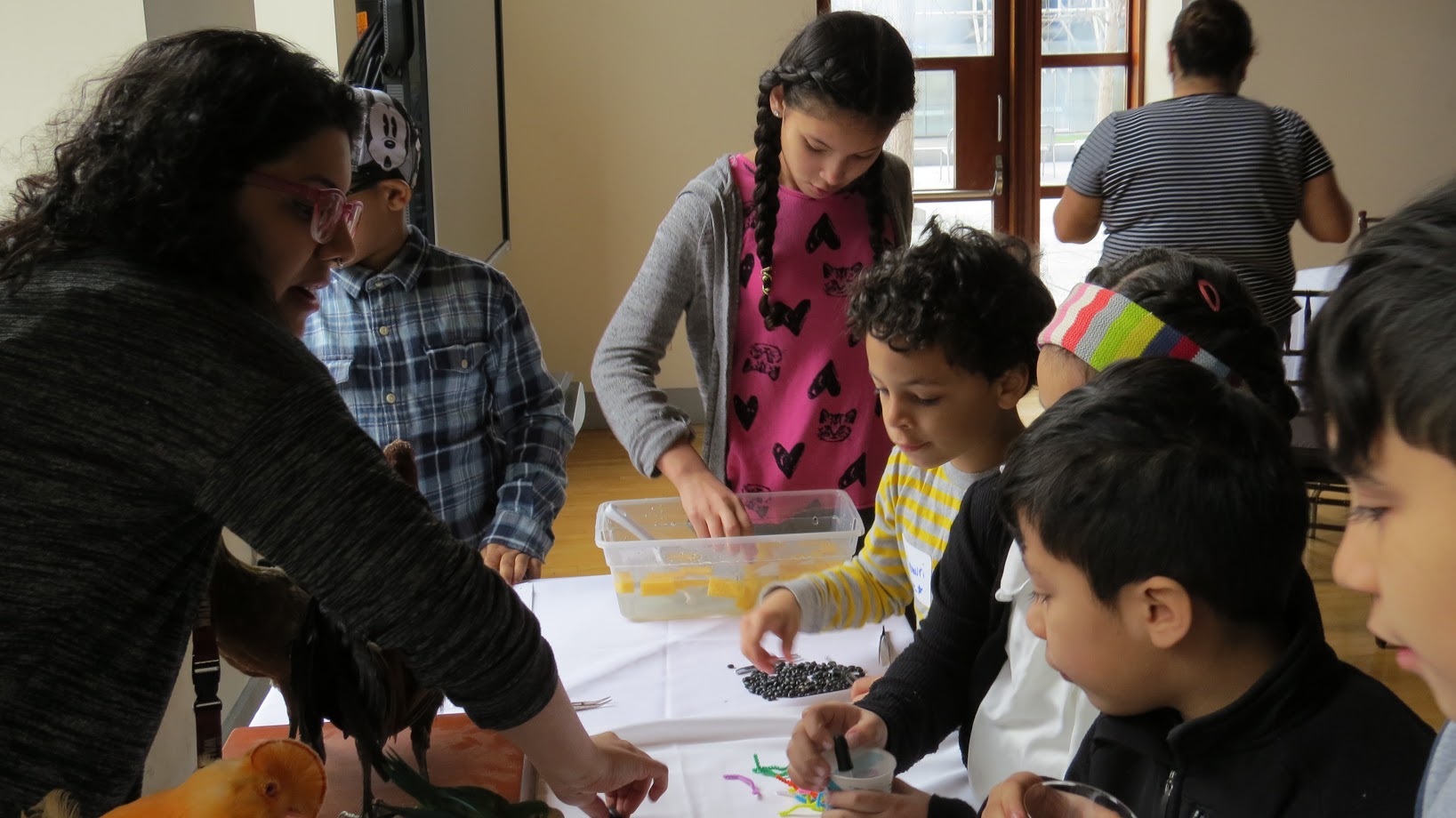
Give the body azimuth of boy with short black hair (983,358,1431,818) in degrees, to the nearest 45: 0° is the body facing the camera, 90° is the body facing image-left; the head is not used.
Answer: approximately 45°

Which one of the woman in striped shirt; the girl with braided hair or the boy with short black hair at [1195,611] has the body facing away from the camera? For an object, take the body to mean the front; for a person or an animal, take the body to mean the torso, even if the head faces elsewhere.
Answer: the woman in striped shirt

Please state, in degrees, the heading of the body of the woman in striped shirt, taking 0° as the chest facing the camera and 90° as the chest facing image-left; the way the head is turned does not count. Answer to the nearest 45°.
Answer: approximately 180°

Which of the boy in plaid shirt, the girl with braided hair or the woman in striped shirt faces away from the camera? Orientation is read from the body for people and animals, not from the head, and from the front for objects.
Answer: the woman in striped shirt

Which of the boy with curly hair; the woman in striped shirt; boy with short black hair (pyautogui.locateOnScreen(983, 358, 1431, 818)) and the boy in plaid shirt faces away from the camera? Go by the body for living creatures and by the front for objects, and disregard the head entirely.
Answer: the woman in striped shirt

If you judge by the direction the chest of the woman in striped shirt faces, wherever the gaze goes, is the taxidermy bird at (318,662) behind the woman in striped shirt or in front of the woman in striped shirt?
behind

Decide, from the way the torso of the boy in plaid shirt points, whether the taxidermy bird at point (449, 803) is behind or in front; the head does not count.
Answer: in front

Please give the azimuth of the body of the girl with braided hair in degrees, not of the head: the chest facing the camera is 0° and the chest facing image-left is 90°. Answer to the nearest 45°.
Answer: approximately 315°

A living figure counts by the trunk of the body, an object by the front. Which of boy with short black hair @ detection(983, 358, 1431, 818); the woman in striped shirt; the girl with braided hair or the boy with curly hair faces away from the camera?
the woman in striped shirt

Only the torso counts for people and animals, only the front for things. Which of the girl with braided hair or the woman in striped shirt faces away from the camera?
the woman in striped shirt
